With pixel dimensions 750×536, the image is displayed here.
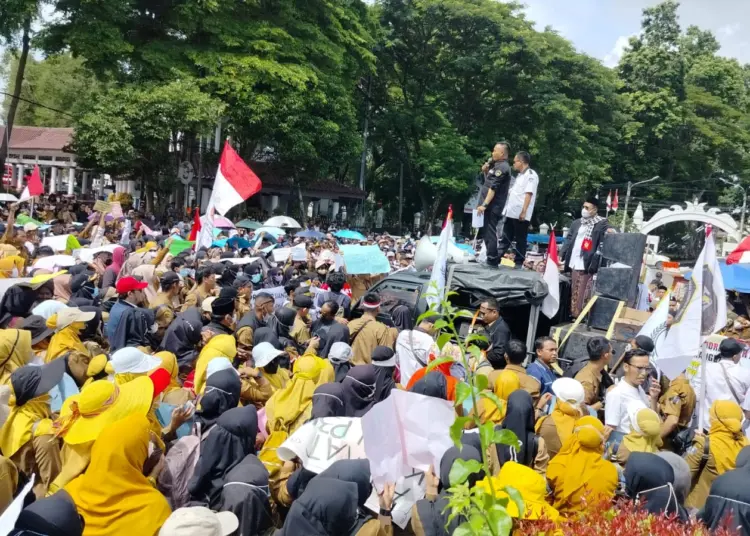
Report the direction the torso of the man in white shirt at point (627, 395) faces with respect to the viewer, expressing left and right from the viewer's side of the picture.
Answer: facing the viewer and to the right of the viewer

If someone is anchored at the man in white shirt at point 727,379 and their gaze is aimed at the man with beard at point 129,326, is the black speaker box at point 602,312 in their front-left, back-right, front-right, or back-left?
front-right

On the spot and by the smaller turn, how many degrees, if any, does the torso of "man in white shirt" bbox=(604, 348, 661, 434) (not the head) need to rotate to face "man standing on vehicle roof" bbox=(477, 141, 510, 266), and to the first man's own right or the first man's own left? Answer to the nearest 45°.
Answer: approximately 180°

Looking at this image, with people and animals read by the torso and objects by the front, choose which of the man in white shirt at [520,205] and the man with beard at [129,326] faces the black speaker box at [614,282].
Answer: the man with beard

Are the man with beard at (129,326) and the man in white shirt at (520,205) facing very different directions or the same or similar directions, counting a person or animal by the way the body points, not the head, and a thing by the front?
very different directions

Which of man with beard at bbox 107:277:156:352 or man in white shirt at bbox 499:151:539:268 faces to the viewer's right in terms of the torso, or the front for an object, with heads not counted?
the man with beard

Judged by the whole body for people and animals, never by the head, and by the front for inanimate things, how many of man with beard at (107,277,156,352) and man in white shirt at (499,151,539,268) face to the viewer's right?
1

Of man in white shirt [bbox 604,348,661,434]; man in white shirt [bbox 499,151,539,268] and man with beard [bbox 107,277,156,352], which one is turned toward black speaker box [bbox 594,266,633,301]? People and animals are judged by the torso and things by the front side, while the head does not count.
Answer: the man with beard

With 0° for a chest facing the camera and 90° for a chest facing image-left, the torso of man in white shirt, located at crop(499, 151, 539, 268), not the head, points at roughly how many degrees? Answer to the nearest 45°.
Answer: approximately 45°

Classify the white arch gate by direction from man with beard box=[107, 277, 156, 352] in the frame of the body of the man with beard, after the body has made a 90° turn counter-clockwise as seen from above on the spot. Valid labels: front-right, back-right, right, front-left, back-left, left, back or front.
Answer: front-right

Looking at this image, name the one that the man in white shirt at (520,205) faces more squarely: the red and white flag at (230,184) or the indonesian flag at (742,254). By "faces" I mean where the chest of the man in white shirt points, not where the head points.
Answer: the red and white flag

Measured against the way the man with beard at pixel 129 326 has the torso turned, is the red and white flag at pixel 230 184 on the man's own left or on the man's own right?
on the man's own left

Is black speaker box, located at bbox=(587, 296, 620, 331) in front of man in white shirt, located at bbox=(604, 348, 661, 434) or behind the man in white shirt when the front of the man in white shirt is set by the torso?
behind

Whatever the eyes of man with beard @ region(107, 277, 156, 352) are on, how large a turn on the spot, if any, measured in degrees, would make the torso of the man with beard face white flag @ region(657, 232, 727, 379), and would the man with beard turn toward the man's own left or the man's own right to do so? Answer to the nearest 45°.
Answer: approximately 45° to the man's own right

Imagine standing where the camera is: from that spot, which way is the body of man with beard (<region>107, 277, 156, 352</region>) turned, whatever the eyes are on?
to the viewer's right

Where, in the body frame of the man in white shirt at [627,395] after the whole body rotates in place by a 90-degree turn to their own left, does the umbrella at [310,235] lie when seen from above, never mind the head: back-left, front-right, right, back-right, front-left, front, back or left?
left

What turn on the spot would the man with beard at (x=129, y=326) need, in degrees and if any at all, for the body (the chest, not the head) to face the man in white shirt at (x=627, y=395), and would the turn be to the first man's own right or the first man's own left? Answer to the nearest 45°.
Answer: approximately 45° to the first man's own right
